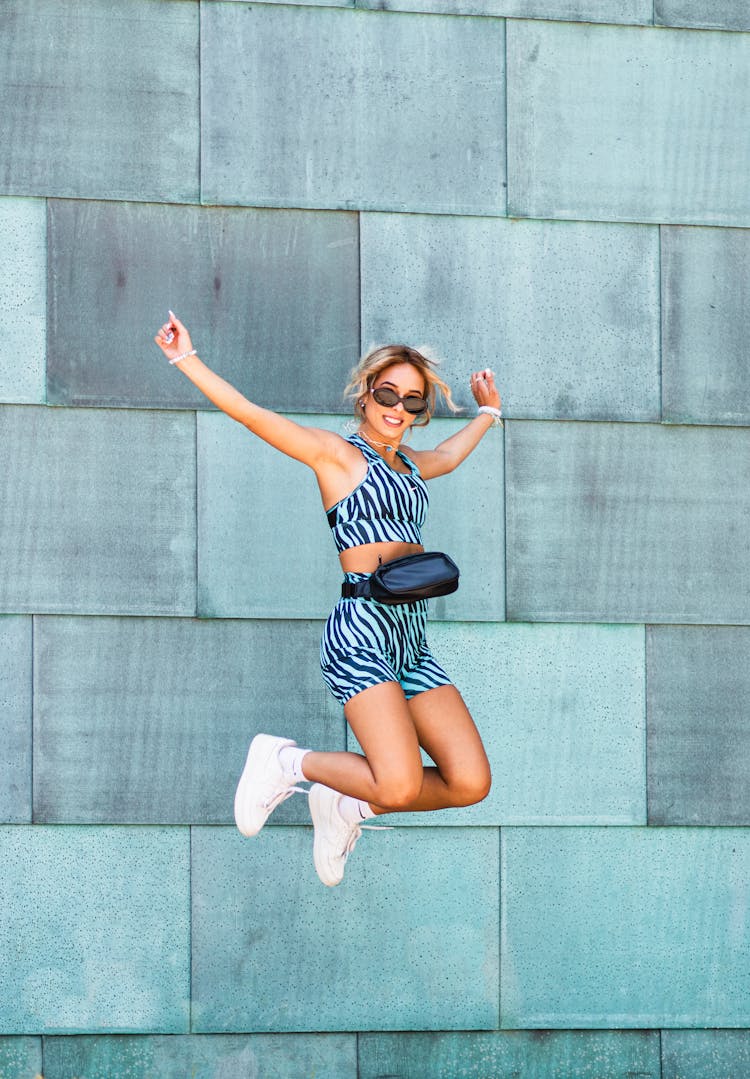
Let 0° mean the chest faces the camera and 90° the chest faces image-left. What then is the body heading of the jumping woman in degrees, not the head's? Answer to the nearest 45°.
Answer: approximately 315°
